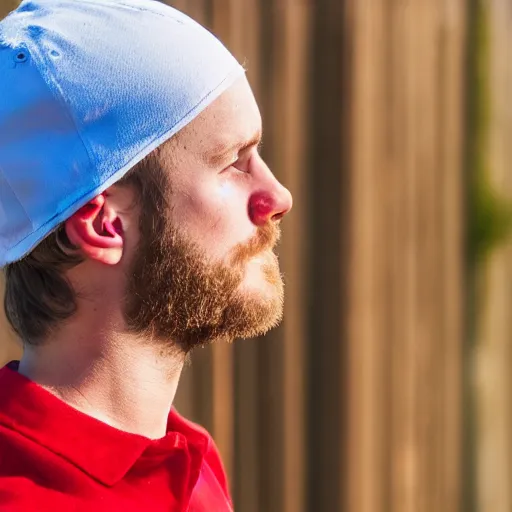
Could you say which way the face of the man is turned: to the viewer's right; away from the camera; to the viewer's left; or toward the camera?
to the viewer's right

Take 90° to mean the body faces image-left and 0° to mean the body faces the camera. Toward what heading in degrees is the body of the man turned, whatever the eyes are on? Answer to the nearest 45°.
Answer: approximately 270°
